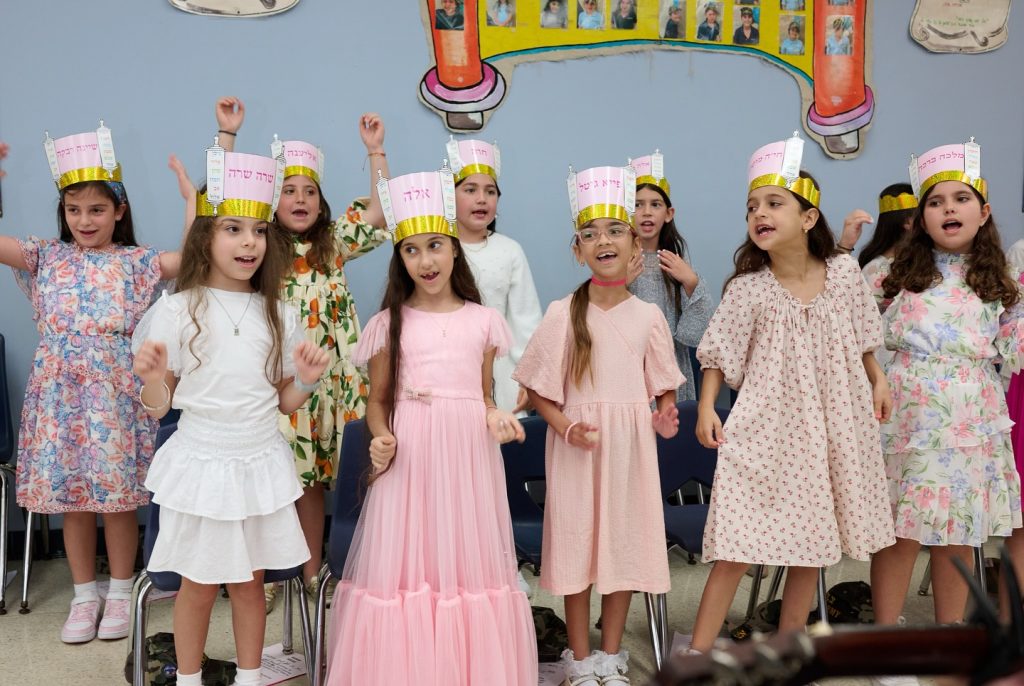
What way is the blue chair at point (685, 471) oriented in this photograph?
toward the camera

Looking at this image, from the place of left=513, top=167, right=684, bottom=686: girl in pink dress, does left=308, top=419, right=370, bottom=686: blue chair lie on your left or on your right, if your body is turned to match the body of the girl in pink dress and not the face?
on your right

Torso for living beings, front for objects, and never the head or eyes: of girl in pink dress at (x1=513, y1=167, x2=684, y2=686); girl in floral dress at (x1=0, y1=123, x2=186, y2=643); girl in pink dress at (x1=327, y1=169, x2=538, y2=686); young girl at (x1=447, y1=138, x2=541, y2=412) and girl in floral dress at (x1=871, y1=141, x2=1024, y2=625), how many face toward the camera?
5

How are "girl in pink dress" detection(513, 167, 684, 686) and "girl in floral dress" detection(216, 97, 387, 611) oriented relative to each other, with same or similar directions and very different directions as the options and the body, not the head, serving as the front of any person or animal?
same or similar directions

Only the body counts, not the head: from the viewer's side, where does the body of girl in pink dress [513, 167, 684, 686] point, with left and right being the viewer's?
facing the viewer

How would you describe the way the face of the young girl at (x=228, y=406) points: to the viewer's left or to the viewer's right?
to the viewer's right

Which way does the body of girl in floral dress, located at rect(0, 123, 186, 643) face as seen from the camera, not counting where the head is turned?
toward the camera

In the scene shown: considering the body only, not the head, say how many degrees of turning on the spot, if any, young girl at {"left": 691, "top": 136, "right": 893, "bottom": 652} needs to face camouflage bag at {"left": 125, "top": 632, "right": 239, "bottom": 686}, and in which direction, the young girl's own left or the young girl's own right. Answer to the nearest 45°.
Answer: approximately 90° to the young girl's own right

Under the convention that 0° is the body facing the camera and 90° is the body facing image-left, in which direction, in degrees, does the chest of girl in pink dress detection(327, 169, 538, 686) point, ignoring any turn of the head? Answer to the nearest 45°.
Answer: approximately 0°

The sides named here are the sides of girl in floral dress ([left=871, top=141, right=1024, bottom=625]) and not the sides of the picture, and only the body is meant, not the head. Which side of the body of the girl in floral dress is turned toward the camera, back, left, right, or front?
front

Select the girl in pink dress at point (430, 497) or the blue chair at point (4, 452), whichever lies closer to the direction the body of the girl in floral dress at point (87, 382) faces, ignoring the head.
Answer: the girl in pink dress

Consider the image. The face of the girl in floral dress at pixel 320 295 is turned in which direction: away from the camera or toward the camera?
toward the camera
